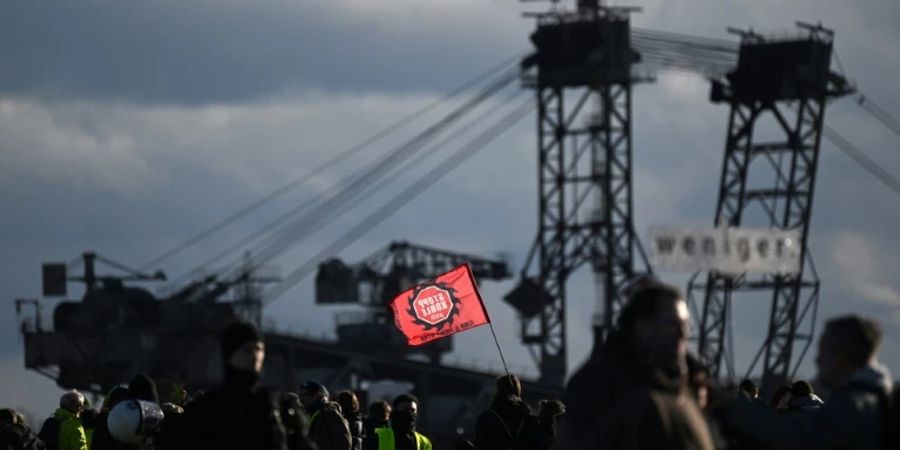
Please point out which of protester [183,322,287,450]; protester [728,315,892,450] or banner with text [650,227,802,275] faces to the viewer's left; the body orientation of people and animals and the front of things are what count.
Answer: protester [728,315,892,450]

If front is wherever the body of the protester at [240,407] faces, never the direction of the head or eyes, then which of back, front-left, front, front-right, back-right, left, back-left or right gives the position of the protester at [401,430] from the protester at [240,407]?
back-left

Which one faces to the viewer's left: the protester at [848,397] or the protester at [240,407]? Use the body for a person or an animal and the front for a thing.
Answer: the protester at [848,397]

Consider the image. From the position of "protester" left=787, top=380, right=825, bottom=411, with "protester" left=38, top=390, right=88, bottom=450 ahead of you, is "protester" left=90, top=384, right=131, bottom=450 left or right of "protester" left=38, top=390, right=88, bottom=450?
left

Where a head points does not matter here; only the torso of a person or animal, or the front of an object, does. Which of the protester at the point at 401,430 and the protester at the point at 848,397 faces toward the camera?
the protester at the point at 401,430

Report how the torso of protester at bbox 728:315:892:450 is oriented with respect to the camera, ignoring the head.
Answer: to the viewer's left

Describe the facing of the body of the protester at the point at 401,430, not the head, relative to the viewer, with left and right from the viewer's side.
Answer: facing the viewer

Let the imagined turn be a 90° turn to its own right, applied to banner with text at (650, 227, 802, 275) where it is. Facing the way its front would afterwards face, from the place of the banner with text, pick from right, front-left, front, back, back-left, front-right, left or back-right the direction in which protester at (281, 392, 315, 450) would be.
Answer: front

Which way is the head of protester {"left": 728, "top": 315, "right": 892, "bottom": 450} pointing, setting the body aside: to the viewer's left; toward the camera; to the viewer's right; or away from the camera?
to the viewer's left

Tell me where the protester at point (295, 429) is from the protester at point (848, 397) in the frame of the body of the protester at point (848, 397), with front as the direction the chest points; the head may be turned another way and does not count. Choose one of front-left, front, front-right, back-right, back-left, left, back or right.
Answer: front

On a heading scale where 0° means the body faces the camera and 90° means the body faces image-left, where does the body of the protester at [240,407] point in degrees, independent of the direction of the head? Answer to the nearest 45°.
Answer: approximately 315°

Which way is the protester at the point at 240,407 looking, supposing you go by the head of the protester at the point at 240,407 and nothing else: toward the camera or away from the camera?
toward the camera

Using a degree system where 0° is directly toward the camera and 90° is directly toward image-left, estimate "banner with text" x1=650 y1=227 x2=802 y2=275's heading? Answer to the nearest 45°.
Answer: approximately 0°
